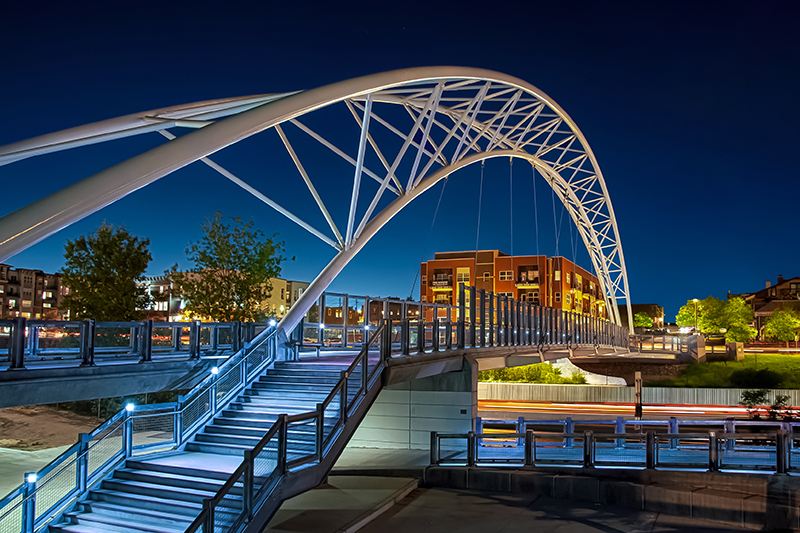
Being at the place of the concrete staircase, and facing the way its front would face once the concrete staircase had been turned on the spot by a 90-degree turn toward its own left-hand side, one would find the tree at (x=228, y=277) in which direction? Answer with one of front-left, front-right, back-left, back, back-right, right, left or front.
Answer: back-left

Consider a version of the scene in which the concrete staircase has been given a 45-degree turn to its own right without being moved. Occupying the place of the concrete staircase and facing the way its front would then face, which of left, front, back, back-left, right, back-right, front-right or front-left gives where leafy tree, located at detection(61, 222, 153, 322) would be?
right

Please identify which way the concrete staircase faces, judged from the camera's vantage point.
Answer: facing the viewer and to the left of the viewer

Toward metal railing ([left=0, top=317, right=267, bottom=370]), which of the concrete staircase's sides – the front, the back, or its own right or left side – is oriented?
right

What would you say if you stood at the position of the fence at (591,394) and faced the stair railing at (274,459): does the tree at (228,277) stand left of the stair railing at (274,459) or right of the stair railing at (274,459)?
right

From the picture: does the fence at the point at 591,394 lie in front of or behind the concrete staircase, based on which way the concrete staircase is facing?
behind

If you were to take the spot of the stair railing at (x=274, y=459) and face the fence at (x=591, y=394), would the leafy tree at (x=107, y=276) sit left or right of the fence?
left
